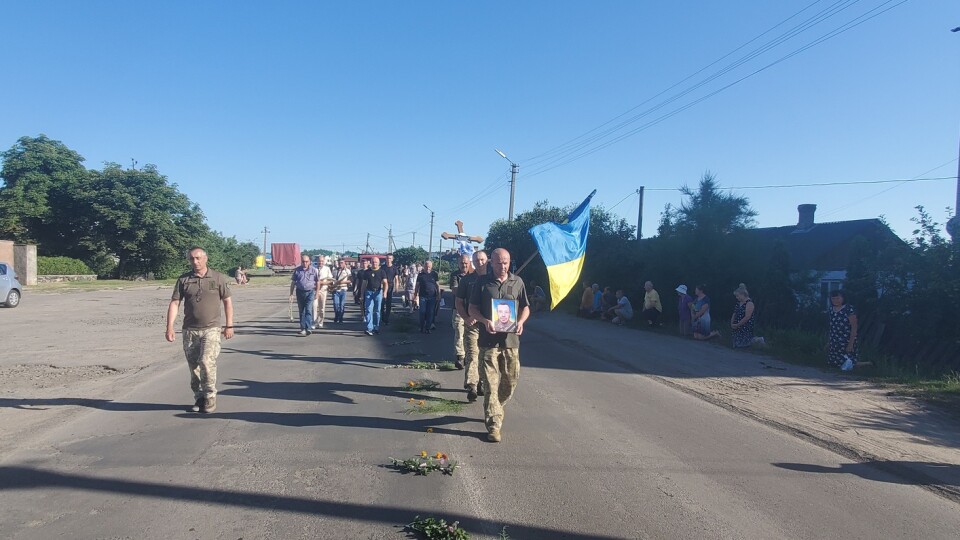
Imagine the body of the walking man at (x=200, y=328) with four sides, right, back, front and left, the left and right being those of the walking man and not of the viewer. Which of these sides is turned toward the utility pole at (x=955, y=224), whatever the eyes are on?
left

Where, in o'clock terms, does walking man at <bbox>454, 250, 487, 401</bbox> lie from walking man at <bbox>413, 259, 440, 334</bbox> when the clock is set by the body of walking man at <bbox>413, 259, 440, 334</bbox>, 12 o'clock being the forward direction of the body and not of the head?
walking man at <bbox>454, 250, 487, 401</bbox> is roughly at 12 o'clock from walking man at <bbox>413, 259, 440, 334</bbox>.

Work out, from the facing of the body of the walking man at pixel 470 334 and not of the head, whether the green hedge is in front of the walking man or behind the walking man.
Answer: behind

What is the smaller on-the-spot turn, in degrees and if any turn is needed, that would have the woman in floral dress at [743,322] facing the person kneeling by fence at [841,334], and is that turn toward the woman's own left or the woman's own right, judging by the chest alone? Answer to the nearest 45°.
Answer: approximately 135° to the woman's own left

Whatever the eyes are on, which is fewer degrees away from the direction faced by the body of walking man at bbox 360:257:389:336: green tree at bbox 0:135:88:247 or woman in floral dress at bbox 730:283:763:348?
the woman in floral dress

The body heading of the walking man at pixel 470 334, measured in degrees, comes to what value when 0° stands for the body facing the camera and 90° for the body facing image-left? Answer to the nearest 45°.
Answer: approximately 0°

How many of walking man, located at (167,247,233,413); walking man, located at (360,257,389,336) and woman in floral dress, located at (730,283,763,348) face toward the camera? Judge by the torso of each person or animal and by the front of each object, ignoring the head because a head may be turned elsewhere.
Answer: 2

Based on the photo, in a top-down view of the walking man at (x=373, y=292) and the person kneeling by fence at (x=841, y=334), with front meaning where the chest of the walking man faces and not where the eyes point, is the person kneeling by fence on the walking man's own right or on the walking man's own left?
on the walking man's own left

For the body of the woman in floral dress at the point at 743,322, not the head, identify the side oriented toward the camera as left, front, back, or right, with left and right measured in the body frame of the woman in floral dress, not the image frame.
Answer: left

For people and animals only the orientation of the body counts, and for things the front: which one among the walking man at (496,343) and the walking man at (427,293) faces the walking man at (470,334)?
the walking man at (427,293)
